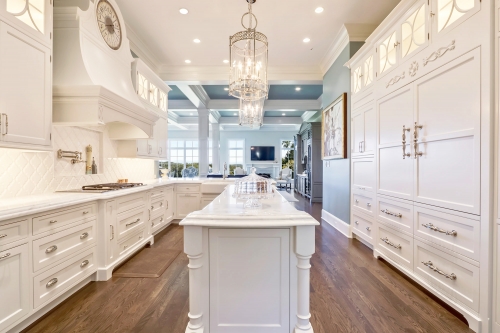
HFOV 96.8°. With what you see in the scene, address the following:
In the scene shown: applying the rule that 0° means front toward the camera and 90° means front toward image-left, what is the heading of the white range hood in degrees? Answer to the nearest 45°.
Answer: approximately 315°

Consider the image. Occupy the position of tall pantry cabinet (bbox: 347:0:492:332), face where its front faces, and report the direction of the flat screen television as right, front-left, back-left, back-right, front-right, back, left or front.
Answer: right

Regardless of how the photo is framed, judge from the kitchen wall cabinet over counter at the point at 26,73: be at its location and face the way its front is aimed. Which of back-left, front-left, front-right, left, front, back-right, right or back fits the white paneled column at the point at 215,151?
left

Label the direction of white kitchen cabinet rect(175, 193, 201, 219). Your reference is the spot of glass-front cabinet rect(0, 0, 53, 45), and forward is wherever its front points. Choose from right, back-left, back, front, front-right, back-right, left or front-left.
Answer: left

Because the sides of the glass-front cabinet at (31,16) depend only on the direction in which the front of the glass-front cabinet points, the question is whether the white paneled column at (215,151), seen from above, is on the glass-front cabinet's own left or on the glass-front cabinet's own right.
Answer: on the glass-front cabinet's own left

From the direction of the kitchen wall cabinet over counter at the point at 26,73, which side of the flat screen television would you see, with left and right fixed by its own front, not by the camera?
front

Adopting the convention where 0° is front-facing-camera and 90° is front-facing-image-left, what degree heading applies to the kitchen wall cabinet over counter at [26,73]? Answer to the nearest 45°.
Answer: approximately 315°

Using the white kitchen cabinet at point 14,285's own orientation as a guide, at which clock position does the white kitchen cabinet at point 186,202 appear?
the white kitchen cabinet at point 186,202 is roughly at 9 o'clock from the white kitchen cabinet at point 14,285.

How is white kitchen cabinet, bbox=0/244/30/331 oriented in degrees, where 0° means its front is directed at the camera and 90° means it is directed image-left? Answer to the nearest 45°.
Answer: approximately 315°

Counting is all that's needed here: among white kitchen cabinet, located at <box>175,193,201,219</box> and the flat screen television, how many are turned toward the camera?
2

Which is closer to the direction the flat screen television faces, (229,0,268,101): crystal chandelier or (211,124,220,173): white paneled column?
the crystal chandelier

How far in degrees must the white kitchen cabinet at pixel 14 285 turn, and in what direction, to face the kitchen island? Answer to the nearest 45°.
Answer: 0° — it already faces it
